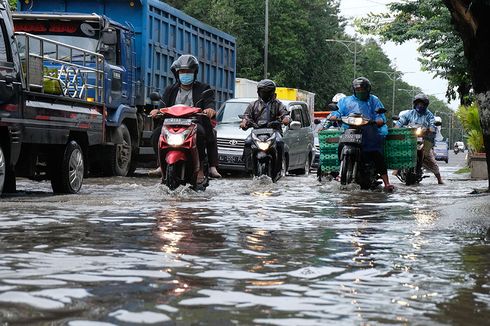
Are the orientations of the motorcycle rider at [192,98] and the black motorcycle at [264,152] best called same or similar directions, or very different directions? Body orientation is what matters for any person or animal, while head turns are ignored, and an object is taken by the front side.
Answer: same or similar directions

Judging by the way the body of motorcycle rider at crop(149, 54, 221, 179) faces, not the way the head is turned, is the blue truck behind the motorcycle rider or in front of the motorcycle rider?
behind

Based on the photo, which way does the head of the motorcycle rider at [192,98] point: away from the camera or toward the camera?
toward the camera

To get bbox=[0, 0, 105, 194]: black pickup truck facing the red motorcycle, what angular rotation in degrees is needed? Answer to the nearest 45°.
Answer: approximately 135° to its left

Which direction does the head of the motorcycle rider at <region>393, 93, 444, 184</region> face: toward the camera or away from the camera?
toward the camera

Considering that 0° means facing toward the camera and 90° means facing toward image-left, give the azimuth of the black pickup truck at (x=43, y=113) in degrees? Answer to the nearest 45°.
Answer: approximately 45°

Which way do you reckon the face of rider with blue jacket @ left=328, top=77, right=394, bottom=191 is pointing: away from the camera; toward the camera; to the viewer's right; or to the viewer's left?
toward the camera

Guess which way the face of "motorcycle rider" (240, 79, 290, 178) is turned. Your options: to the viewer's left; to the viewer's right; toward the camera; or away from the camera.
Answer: toward the camera

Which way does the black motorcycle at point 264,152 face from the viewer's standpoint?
toward the camera

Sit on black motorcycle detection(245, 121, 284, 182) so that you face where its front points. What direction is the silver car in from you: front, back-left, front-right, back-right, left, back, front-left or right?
back
